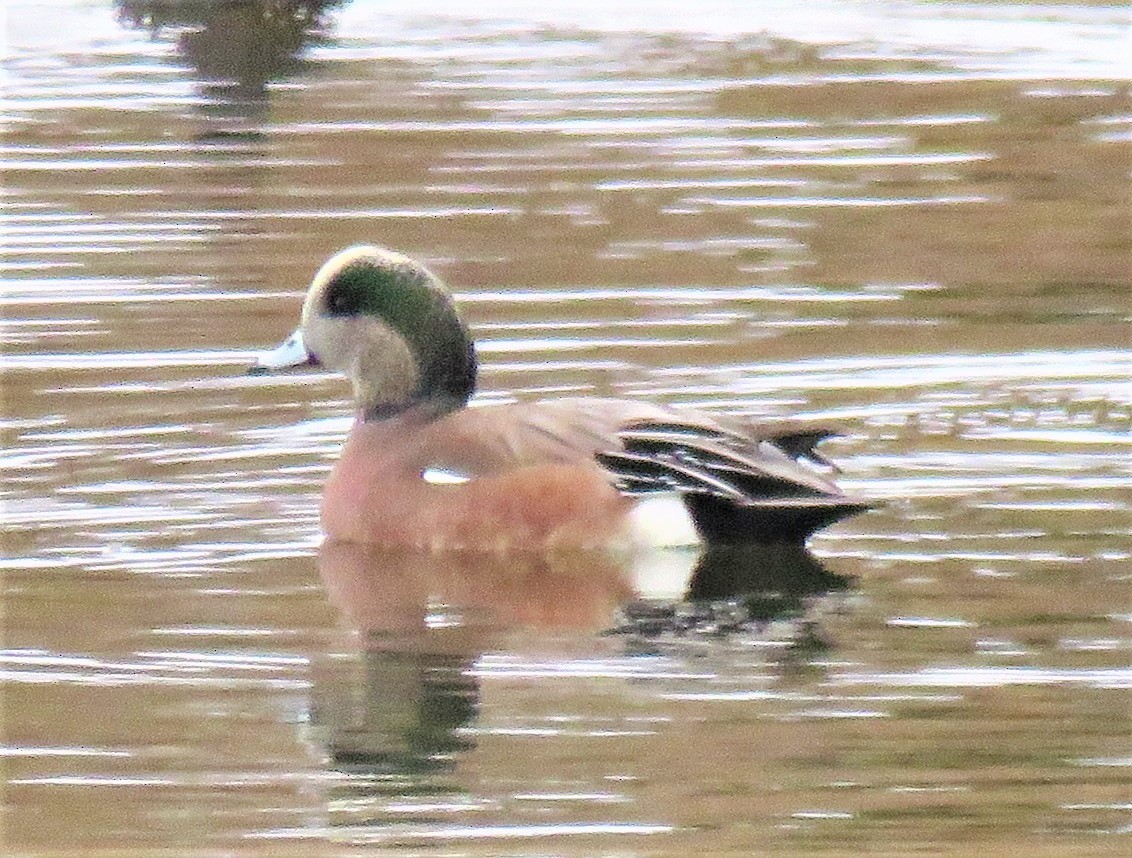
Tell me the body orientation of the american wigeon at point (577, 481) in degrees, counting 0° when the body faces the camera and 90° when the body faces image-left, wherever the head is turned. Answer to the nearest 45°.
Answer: approximately 90°
